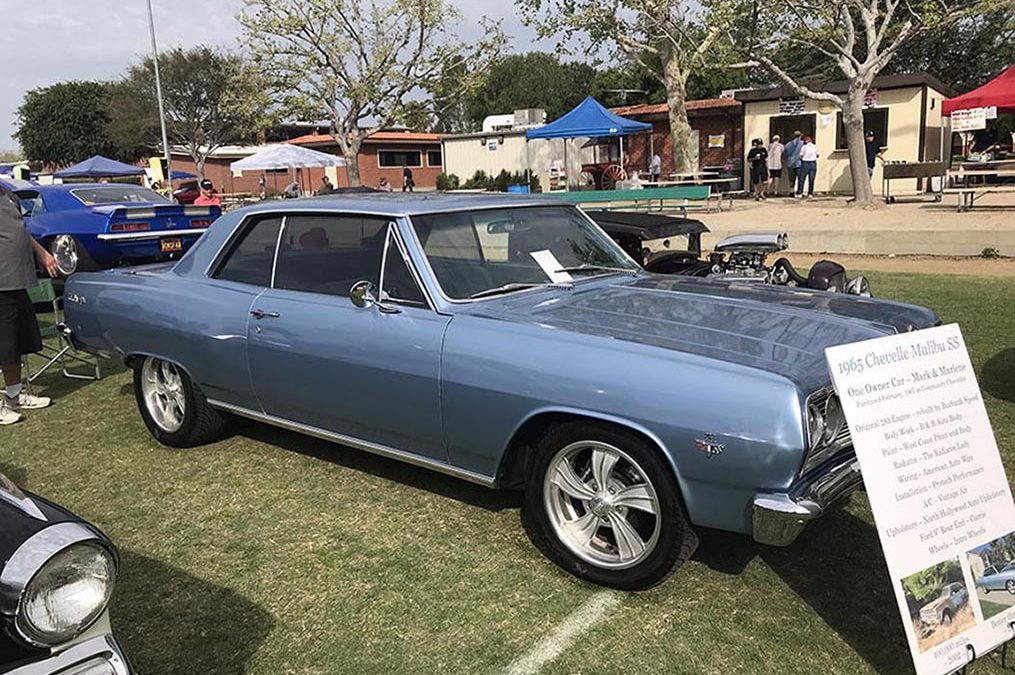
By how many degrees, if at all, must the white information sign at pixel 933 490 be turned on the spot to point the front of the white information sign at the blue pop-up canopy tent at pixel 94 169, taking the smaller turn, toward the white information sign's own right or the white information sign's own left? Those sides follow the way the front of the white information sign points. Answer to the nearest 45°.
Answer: approximately 135° to the white information sign's own right

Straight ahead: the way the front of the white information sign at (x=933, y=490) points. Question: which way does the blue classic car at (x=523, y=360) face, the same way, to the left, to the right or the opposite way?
to the left

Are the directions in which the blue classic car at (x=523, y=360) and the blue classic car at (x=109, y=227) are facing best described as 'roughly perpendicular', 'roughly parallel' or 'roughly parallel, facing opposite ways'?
roughly parallel, facing opposite ways

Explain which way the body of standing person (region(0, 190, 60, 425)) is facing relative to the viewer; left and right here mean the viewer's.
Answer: facing to the right of the viewer

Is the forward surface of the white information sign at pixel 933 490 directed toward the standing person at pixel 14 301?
no

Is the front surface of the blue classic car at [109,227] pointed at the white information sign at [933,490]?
no

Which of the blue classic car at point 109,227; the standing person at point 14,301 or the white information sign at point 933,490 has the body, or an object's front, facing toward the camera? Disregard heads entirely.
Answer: the white information sign

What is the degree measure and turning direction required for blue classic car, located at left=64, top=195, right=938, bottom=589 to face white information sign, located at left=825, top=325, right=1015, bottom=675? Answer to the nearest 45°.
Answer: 0° — it already faces it

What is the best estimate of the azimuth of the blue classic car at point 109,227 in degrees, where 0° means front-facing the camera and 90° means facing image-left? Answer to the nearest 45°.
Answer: approximately 135°

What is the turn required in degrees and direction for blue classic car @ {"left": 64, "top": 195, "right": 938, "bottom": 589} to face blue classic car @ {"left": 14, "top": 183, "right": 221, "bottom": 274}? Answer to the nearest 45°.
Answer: approximately 180°

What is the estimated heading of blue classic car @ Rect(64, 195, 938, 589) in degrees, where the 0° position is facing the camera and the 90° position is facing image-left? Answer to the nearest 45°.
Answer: approximately 315°

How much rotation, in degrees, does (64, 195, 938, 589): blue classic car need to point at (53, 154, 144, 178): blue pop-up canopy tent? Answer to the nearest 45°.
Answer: approximately 180°

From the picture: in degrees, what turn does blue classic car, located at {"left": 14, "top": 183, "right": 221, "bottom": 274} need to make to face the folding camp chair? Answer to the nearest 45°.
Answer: approximately 135° to its left

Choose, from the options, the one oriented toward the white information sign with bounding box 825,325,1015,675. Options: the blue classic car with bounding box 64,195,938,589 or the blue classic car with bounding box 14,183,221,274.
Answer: the blue classic car with bounding box 64,195,938,589

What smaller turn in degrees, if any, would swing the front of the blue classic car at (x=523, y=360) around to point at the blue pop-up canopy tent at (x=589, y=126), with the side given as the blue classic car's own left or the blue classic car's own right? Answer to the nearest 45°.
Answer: approximately 135° to the blue classic car's own left

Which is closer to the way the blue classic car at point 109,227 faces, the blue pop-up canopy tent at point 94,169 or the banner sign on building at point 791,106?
the blue pop-up canopy tent

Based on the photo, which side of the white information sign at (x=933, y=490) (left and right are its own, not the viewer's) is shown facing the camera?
front

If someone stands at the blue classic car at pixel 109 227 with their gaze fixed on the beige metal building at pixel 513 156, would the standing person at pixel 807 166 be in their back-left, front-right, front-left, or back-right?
front-right
